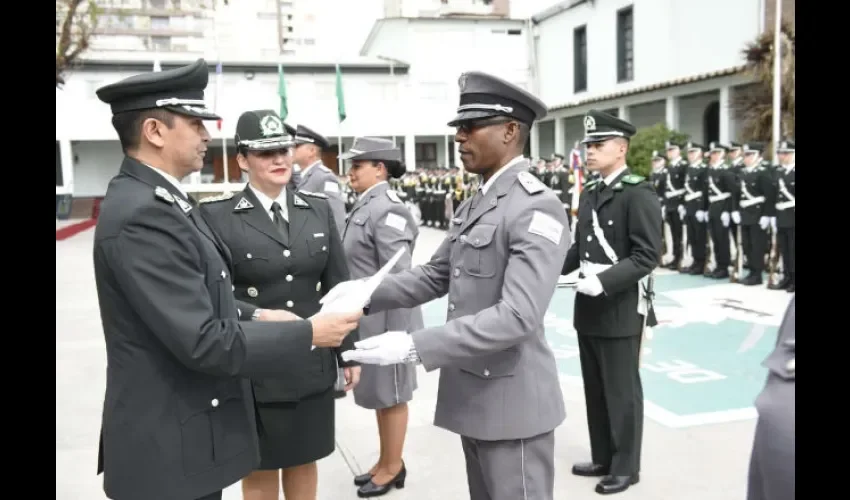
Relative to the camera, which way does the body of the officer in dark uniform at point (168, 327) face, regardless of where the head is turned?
to the viewer's right

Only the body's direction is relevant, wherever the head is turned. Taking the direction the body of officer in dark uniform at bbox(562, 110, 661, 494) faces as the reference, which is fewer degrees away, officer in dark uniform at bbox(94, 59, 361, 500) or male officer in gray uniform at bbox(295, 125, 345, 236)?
the officer in dark uniform

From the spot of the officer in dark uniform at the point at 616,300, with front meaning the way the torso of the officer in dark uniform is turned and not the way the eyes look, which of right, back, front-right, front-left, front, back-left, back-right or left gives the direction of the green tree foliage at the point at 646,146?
back-right

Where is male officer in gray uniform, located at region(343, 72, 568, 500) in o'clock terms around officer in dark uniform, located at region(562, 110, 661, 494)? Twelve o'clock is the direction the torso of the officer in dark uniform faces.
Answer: The male officer in gray uniform is roughly at 11 o'clock from the officer in dark uniform.

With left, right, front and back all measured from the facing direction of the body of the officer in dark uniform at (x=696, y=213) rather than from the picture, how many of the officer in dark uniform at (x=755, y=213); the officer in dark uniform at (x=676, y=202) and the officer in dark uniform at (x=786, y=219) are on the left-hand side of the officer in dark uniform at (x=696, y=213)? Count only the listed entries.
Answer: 2

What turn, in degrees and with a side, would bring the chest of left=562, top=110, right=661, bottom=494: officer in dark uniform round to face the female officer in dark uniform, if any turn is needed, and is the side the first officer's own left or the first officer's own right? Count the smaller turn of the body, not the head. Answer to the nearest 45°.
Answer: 0° — they already face them

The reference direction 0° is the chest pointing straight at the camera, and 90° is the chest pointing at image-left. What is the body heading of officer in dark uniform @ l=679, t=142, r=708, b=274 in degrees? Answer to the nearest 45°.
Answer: approximately 45°

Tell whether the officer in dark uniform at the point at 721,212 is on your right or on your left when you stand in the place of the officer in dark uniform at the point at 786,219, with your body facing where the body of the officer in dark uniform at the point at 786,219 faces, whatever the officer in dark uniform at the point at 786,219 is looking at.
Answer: on your right

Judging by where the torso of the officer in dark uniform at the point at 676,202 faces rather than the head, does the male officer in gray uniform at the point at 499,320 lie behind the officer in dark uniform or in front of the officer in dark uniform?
in front

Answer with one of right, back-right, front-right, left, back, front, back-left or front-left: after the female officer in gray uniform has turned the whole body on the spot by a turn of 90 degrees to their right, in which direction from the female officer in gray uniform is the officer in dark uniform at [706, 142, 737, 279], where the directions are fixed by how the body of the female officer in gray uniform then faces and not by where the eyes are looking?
front-right

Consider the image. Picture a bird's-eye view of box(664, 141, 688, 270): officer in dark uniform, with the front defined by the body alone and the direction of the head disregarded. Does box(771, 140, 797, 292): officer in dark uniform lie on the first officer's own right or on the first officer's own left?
on the first officer's own left

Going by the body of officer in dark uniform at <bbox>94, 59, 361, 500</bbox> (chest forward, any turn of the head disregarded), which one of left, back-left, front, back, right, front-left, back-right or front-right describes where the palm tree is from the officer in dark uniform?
front-left
